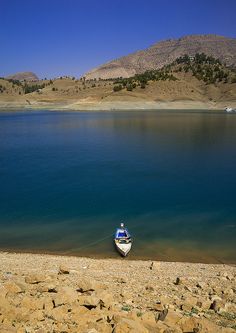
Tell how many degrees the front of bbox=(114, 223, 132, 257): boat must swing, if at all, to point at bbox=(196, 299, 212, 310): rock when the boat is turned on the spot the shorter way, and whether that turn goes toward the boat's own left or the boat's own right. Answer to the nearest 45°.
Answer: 0° — it already faces it

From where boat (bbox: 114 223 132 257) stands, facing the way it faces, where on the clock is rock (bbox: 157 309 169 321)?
The rock is roughly at 12 o'clock from the boat.

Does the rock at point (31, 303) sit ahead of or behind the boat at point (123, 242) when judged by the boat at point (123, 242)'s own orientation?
ahead

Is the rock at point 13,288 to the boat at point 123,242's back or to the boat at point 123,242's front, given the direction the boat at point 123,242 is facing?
to the front

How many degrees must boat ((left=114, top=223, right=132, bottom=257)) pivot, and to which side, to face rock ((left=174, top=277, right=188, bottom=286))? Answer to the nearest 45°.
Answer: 0° — it already faces it

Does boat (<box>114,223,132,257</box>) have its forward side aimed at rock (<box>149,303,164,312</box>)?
yes

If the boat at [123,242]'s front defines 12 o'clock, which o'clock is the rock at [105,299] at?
The rock is roughly at 12 o'clock from the boat.

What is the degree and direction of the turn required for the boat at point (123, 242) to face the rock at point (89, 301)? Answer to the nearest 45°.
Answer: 0° — it already faces it

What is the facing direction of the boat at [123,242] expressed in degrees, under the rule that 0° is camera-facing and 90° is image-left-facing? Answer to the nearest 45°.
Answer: approximately 0°
